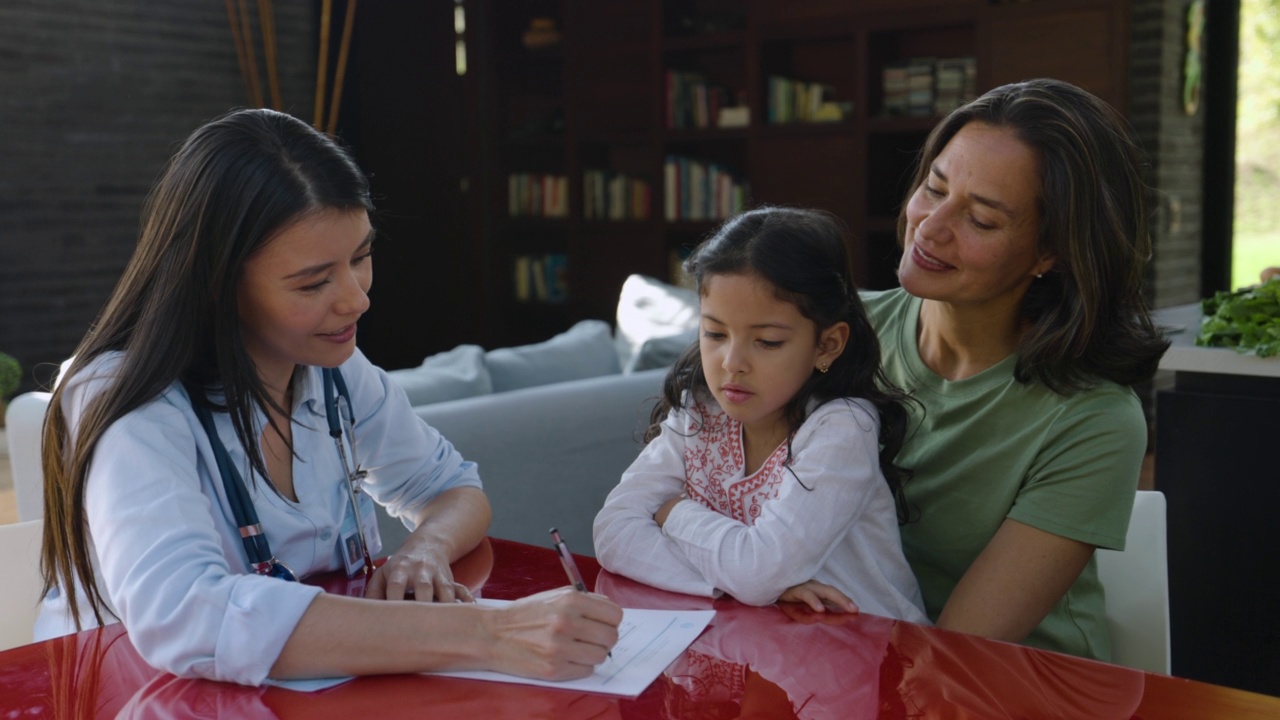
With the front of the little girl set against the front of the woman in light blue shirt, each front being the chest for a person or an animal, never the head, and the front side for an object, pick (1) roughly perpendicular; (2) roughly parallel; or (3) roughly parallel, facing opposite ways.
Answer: roughly perpendicular

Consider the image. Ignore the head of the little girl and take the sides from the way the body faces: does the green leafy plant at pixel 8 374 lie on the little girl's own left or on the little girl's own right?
on the little girl's own right

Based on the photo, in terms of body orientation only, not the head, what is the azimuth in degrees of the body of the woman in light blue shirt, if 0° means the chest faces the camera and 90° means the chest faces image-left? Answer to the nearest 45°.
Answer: approximately 315°

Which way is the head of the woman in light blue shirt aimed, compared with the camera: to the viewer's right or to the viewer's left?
to the viewer's right

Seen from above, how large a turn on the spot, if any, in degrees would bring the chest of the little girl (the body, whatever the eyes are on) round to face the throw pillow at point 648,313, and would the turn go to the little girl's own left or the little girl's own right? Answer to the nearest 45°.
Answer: approximately 135° to the little girl's own right

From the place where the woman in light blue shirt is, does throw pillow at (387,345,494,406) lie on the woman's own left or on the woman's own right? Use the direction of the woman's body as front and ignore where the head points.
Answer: on the woman's own left

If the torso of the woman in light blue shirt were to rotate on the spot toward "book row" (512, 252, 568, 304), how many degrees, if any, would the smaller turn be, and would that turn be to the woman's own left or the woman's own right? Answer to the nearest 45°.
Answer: approximately 135° to the woman's own left

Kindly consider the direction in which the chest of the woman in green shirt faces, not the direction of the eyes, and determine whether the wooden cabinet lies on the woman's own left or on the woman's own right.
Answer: on the woman's own right

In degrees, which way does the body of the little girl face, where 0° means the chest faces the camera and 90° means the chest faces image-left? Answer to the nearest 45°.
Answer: approximately 45°

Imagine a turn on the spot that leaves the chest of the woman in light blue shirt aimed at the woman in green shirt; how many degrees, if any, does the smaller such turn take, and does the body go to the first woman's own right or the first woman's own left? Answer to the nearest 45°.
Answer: approximately 45° to the first woman's own left
